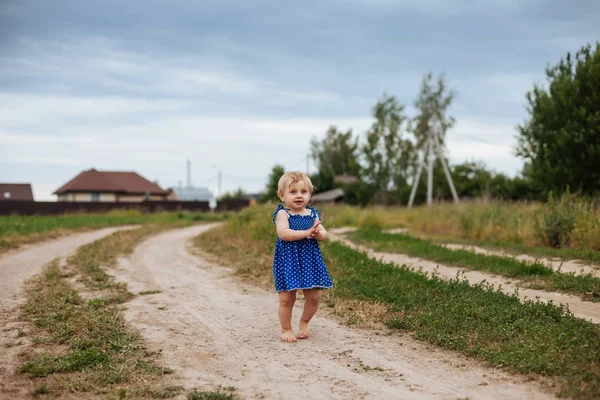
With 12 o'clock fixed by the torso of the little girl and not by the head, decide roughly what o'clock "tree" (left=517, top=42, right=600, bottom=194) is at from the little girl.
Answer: The tree is roughly at 7 o'clock from the little girl.

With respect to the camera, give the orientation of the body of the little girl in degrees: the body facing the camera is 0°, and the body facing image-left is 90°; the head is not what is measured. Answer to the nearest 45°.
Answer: approximately 0°

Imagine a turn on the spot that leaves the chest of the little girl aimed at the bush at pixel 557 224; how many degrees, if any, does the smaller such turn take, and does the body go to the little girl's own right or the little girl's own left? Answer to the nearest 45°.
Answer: approximately 135° to the little girl's own left
